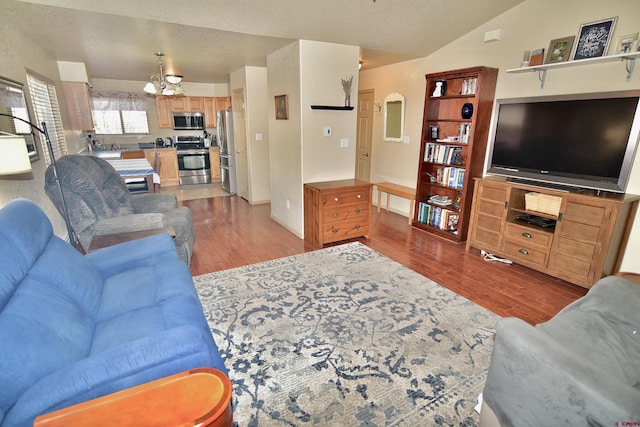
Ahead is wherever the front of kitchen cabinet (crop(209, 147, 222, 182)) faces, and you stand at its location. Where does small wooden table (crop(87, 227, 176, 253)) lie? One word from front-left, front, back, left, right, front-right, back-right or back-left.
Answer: front

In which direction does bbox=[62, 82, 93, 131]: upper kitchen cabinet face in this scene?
to the viewer's right

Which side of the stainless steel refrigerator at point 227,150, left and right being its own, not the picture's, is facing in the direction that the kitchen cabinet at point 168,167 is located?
right

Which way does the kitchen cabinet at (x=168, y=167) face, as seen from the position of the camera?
facing the viewer

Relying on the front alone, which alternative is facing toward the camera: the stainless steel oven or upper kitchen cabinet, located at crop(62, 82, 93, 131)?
the stainless steel oven

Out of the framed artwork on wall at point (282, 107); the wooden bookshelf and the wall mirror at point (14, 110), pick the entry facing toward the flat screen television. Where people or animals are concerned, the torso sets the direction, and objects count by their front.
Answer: the wall mirror

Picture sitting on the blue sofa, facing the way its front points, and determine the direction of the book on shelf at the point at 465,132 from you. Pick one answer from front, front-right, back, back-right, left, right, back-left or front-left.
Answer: front

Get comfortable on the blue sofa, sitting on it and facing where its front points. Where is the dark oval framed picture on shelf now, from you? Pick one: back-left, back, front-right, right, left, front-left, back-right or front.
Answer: front

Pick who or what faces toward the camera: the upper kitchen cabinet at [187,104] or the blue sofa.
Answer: the upper kitchen cabinet

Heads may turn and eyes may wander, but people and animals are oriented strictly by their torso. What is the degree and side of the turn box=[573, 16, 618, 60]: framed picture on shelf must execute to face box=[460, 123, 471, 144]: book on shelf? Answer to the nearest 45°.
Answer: approximately 45° to its right

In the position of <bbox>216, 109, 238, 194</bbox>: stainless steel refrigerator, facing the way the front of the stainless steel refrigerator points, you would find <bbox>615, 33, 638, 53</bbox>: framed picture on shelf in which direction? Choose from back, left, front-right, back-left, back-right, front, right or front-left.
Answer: left

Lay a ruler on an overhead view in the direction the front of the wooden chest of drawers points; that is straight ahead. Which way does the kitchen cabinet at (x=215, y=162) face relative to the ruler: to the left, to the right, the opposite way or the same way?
the same way

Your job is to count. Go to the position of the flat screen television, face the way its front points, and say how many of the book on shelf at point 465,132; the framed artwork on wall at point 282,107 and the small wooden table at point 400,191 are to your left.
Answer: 0

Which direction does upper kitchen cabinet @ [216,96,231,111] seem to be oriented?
toward the camera

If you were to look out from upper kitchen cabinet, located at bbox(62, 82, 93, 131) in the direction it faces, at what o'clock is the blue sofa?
The blue sofa is roughly at 3 o'clock from the upper kitchen cabinet.

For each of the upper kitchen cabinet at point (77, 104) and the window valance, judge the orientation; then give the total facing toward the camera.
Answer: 1

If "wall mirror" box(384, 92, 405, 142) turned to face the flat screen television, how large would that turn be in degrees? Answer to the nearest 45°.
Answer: approximately 90° to its left

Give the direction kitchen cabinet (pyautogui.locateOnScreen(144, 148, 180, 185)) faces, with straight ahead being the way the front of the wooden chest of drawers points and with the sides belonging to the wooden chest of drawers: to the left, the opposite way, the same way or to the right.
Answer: the same way

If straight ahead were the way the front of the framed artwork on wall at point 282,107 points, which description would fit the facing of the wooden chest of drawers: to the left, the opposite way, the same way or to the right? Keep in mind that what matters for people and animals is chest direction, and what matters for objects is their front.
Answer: to the left

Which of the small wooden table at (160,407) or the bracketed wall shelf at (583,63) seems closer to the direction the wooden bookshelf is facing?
the small wooden table

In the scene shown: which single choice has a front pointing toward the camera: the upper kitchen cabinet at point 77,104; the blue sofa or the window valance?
the window valance
